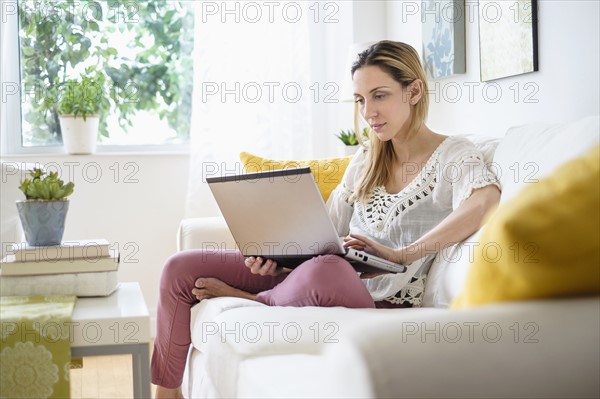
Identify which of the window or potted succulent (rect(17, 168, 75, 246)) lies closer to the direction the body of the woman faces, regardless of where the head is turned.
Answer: the potted succulent

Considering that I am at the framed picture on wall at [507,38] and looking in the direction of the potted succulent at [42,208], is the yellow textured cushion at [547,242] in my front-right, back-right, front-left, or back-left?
front-left

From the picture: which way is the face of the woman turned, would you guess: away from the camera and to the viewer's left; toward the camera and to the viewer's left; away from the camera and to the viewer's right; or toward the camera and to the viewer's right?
toward the camera and to the viewer's left

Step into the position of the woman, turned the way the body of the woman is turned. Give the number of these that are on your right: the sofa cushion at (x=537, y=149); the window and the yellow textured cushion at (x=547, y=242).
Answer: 1

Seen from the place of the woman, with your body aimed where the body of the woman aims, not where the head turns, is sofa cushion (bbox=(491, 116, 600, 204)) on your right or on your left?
on your left

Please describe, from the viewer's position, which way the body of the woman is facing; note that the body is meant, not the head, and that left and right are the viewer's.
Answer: facing the viewer and to the left of the viewer

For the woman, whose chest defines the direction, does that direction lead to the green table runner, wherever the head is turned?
yes

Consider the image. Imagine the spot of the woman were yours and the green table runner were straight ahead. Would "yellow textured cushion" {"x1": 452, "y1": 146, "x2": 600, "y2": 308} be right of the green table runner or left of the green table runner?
left

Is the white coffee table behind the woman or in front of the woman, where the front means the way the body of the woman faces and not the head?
in front

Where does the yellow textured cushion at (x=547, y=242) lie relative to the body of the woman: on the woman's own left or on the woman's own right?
on the woman's own left

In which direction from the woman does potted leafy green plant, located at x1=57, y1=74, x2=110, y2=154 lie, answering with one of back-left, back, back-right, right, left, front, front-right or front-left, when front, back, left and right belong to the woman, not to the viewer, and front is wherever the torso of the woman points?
right

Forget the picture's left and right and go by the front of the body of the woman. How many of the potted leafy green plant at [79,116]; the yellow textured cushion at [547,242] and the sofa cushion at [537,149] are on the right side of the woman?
1

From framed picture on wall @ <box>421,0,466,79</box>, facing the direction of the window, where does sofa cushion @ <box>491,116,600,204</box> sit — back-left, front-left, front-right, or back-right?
back-left
